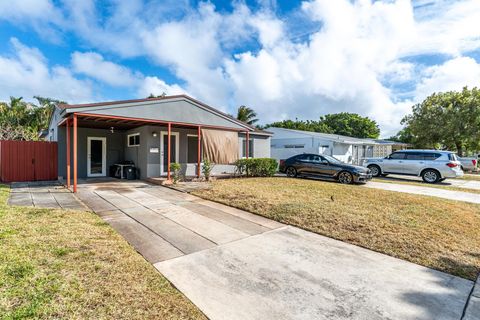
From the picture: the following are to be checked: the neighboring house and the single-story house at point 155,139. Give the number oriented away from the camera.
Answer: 0

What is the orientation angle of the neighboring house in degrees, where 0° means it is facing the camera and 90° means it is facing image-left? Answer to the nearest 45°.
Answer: approximately 315°

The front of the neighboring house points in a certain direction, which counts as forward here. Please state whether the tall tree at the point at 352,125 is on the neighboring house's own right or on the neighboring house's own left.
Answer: on the neighboring house's own left

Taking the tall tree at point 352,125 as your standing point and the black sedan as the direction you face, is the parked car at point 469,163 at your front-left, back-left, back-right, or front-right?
front-left

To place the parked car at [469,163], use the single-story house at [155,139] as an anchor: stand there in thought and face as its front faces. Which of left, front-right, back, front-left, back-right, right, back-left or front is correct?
front-left

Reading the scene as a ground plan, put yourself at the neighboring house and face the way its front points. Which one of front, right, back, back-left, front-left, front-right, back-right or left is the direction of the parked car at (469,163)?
front-left

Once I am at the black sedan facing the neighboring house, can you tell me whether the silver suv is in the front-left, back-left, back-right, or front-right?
front-right

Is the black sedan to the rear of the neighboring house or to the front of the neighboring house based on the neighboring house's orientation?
to the front

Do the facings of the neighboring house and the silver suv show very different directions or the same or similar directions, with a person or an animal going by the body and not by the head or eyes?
very different directions

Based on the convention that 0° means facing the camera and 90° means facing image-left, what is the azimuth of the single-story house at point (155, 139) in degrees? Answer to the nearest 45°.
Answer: approximately 315°

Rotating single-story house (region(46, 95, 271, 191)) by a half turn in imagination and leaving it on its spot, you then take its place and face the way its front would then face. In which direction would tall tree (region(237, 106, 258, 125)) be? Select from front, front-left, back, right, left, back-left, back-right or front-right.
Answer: right

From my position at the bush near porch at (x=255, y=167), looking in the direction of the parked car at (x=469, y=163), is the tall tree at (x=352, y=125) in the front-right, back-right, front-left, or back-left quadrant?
front-left

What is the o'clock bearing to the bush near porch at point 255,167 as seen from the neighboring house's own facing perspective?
The bush near porch is roughly at 2 o'clock from the neighboring house.

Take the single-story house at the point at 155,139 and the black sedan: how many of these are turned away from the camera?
0

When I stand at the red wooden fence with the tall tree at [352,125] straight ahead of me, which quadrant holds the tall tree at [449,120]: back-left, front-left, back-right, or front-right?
front-right

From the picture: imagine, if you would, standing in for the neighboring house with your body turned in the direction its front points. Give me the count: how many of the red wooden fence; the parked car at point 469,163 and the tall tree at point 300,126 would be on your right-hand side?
1
